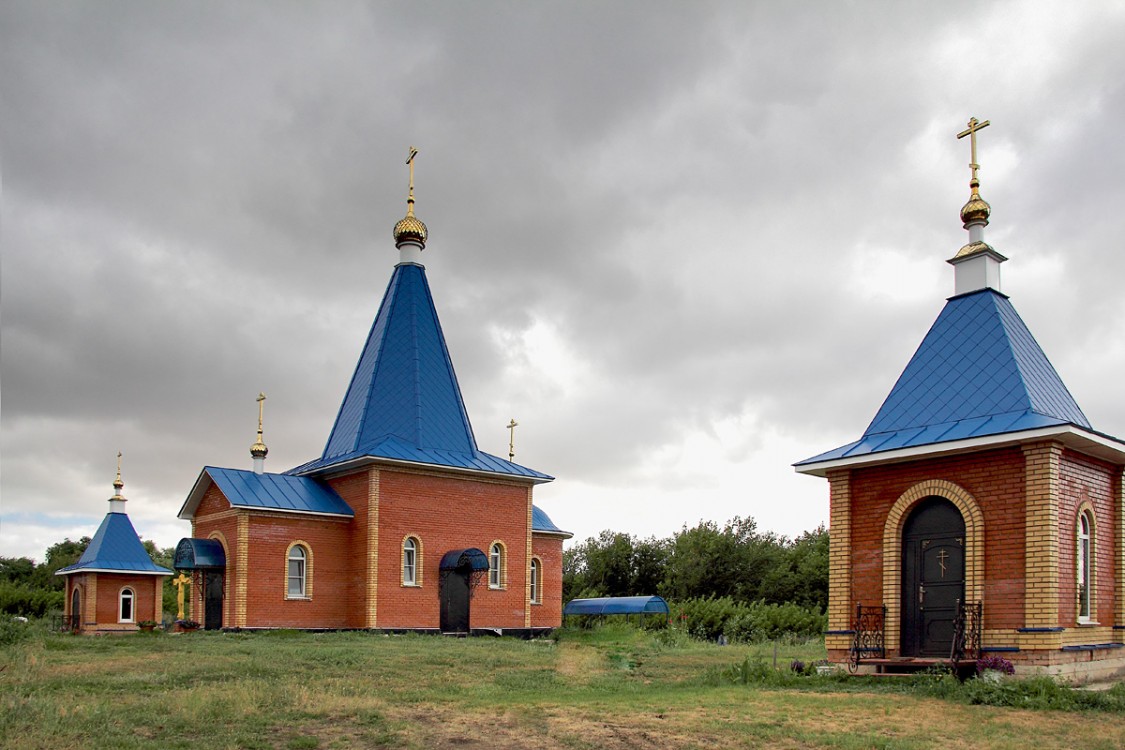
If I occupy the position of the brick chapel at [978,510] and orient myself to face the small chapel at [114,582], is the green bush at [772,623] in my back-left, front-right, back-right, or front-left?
front-right

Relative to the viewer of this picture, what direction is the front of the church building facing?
facing the viewer and to the left of the viewer

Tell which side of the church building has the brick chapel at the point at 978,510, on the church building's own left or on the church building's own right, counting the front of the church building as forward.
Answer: on the church building's own left

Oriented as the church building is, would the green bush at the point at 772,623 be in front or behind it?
behind

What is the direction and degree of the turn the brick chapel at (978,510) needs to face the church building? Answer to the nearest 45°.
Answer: approximately 90° to its right

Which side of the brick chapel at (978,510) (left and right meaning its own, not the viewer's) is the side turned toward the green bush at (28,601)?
right

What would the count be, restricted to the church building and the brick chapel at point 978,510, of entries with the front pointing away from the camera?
0
